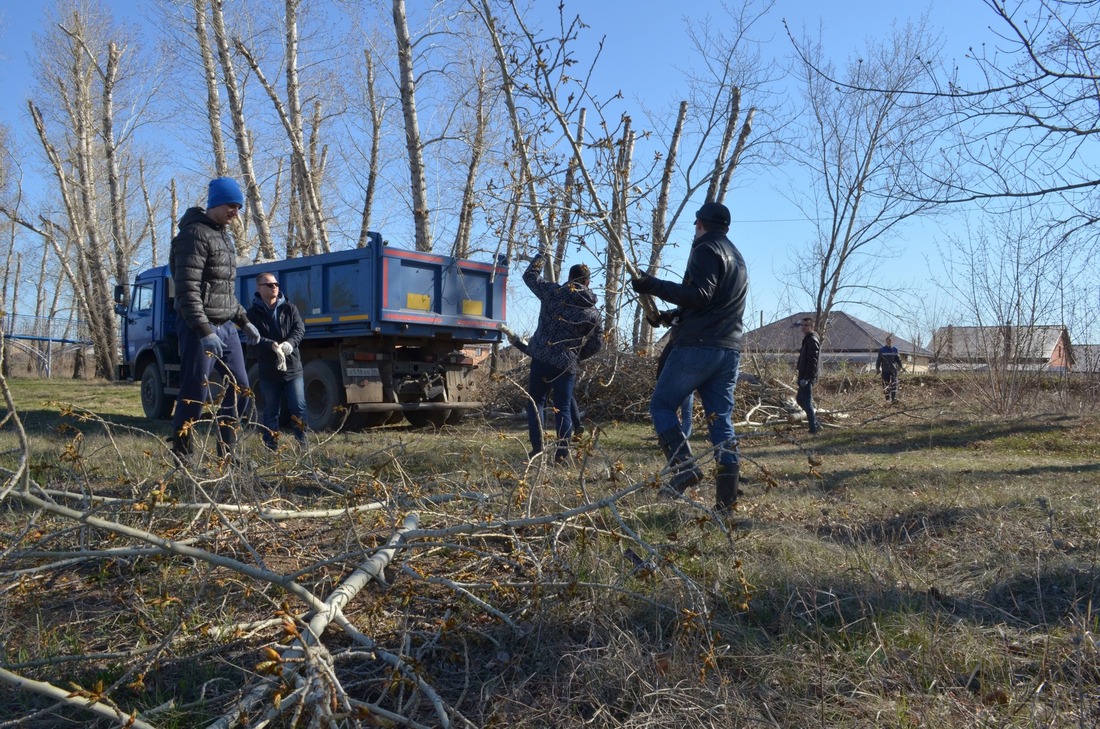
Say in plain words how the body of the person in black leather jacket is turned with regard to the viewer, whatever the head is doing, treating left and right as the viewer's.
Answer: facing away from the viewer and to the left of the viewer

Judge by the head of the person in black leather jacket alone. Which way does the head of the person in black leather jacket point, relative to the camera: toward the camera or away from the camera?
away from the camera

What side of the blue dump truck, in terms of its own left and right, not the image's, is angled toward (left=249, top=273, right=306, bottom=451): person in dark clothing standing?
left

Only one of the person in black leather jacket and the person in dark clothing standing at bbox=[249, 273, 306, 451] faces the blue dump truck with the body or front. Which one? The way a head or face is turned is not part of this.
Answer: the person in black leather jacket

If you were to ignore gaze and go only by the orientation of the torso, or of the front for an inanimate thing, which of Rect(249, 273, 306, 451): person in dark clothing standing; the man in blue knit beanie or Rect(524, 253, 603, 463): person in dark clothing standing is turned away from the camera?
Rect(524, 253, 603, 463): person in dark clothing standing

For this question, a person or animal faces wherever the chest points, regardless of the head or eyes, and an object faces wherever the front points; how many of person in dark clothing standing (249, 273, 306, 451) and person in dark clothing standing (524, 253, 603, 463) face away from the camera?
1

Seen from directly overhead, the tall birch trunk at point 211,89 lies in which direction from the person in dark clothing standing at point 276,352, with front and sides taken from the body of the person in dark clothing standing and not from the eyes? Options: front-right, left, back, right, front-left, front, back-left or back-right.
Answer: back

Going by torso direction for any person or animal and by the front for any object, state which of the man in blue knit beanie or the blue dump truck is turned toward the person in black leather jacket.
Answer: the man in blue knit beanie

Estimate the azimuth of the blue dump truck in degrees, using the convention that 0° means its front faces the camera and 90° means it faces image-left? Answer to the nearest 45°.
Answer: approximately 135°
